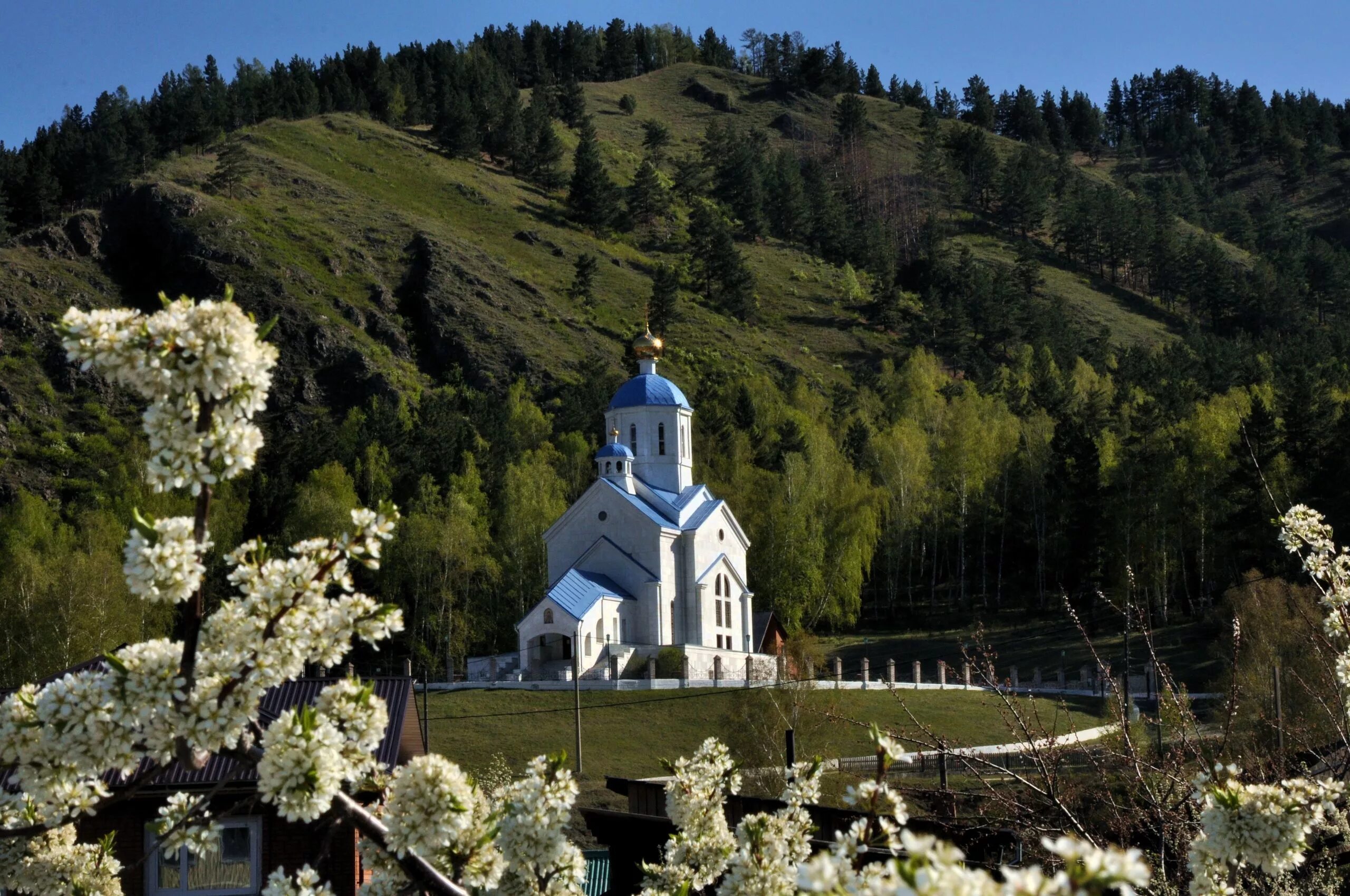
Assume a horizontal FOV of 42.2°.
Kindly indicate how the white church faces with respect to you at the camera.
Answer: facing the viewer and to the left of the viewer

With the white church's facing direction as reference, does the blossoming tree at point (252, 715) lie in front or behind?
in front

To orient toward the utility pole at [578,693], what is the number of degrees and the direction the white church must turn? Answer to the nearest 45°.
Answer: approximately 45° to its left
